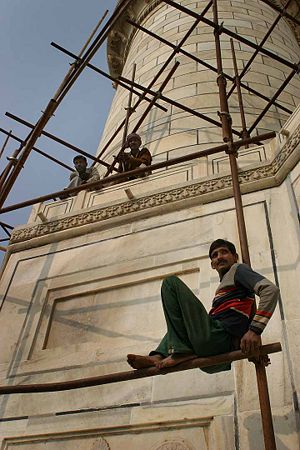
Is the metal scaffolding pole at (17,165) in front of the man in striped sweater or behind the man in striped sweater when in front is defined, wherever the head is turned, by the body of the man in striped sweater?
in front

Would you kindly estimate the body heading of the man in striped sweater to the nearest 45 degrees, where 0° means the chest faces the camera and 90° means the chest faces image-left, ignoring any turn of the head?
approximately 90°
